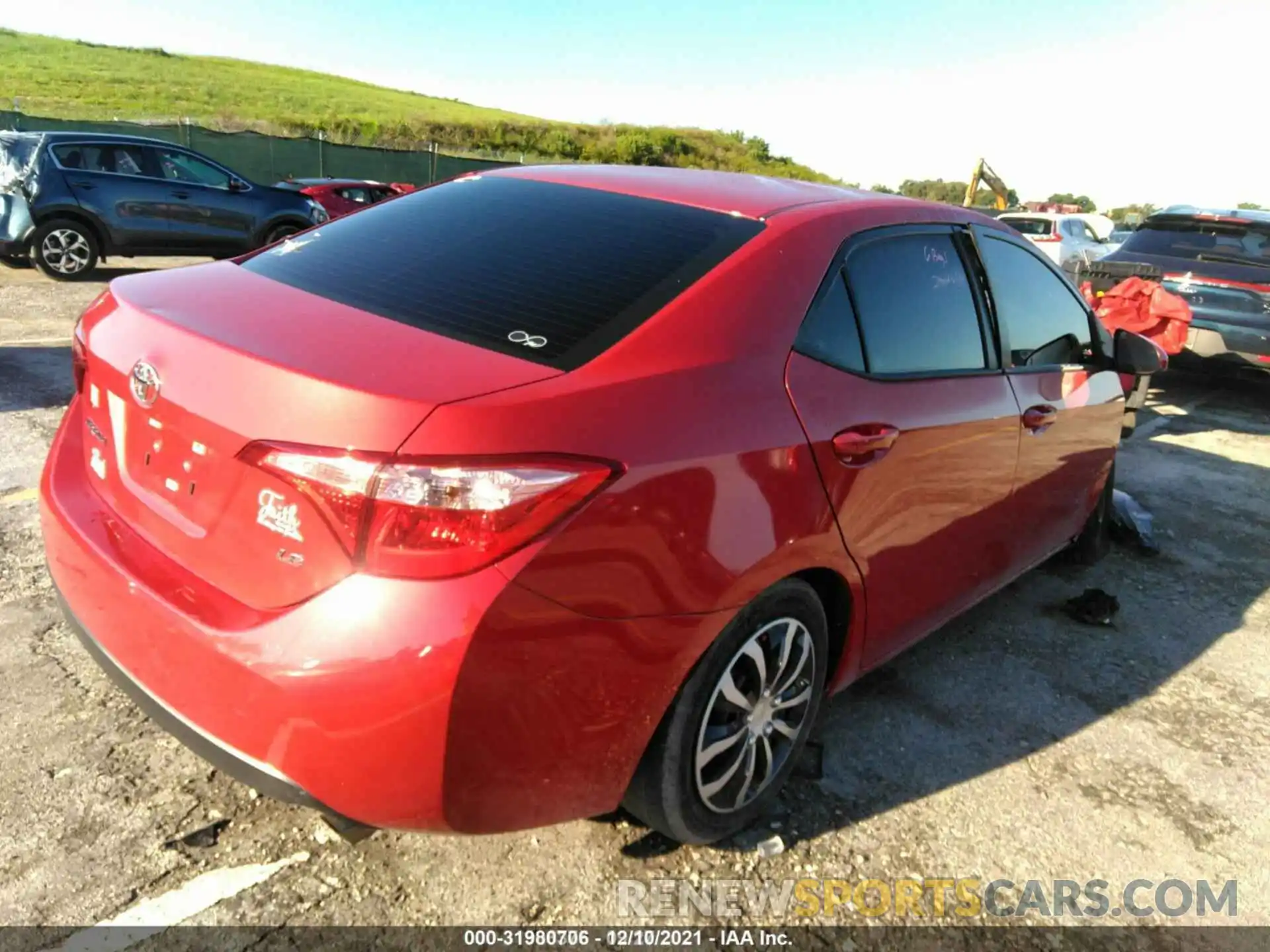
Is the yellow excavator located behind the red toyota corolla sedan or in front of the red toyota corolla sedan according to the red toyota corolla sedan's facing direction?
in front

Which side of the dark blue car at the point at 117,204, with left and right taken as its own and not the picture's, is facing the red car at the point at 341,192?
front

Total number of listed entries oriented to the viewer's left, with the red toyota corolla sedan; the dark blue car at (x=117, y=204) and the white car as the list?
0

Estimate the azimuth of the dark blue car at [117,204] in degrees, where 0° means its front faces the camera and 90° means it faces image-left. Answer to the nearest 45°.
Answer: approximately 225°

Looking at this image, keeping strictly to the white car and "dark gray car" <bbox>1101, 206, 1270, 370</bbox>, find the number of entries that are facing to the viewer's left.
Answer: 0

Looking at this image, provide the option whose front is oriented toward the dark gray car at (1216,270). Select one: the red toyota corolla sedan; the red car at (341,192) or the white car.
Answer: the red toyota corolla sedan

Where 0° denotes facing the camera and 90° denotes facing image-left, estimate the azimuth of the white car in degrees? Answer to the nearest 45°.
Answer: approximately 225°

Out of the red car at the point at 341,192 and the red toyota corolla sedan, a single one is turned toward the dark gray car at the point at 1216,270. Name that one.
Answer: the red toyota corolla sedan

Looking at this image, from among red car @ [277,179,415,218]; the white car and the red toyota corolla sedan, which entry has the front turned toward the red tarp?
the red toyota corolla sedan

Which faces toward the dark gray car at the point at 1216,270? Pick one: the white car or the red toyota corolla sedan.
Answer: the red toyota corolla sedan

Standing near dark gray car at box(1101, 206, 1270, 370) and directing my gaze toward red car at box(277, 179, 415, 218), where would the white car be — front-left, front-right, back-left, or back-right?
front-right

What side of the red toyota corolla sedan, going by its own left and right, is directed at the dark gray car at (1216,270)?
front
